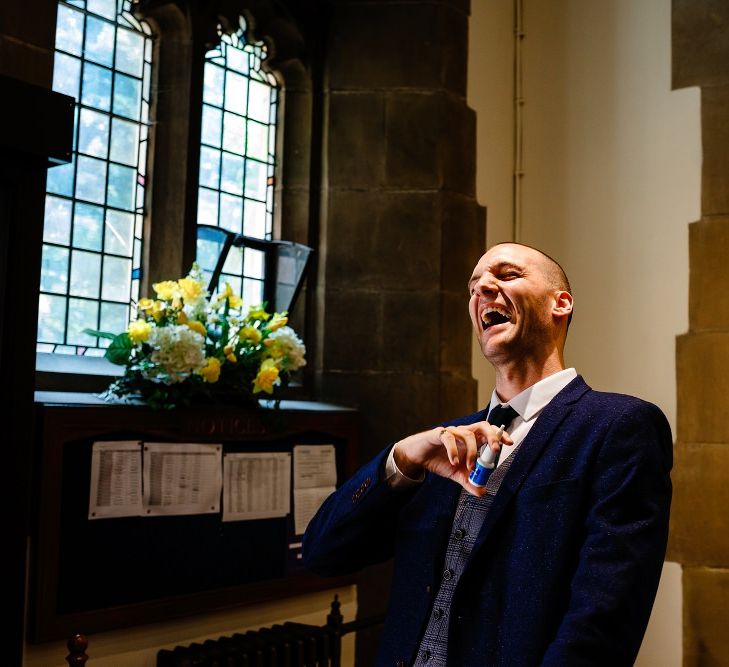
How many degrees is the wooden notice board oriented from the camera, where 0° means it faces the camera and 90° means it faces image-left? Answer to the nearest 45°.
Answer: approximately 315°
